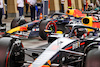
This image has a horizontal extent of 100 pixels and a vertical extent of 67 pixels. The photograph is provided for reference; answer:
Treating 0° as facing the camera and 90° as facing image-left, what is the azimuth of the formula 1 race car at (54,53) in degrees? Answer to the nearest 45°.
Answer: approximately 45°

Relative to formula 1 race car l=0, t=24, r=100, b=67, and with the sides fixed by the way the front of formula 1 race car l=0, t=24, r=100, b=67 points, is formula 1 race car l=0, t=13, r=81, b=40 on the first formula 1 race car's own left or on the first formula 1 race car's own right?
on the first formula 1 race car's own right

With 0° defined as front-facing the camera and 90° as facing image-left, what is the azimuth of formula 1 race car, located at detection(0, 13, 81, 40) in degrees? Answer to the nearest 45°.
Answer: approximately 45°

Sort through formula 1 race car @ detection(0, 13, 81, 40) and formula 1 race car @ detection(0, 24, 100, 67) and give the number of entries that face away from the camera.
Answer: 0
